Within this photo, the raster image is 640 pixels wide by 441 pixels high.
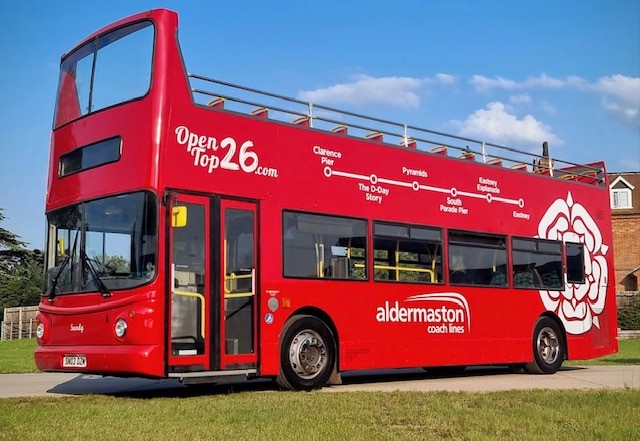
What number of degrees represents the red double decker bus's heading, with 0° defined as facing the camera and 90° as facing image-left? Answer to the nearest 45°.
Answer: approximately 45°
